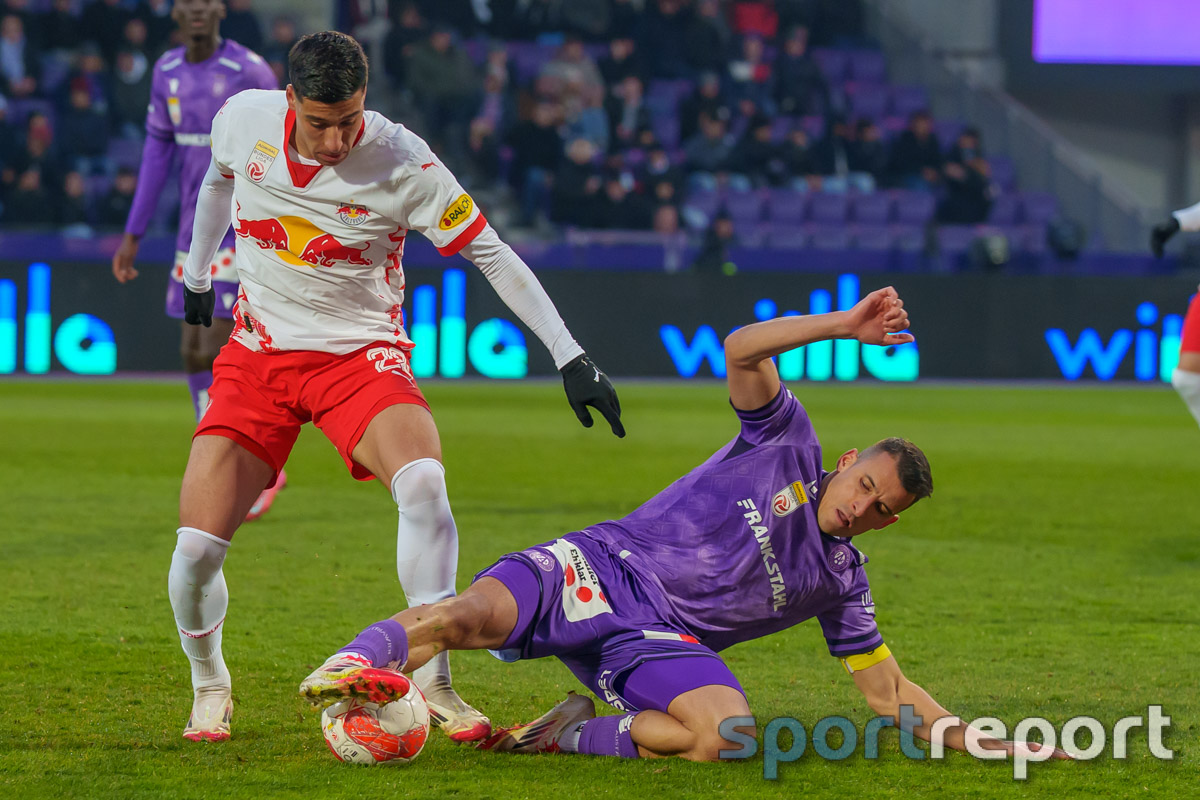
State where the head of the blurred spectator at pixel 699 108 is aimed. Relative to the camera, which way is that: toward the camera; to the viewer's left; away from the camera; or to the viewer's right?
toward the camera

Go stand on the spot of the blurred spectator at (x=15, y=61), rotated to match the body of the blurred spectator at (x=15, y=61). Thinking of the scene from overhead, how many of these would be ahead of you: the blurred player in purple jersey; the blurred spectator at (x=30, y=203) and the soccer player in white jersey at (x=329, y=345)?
3

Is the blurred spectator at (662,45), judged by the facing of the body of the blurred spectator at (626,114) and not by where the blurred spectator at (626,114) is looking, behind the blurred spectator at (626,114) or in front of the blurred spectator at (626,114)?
behind

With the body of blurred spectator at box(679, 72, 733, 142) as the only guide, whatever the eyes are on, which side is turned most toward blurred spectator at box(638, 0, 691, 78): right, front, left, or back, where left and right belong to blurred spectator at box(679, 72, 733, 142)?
back

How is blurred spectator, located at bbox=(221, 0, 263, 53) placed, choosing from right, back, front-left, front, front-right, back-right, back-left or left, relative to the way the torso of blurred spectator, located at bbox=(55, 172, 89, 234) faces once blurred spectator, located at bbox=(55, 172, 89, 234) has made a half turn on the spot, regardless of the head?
front-right

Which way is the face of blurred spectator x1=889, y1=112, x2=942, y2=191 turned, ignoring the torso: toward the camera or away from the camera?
toward the camera

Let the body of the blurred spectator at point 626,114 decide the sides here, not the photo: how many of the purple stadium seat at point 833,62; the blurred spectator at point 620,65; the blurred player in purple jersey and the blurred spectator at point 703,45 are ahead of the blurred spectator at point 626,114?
1

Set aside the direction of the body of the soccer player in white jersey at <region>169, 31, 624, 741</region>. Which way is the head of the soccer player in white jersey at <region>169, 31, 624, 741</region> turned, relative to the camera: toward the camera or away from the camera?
toward the camera

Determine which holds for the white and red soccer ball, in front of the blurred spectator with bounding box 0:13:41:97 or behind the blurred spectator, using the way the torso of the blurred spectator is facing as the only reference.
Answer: in front

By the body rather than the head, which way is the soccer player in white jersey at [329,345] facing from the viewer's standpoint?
toward the camera

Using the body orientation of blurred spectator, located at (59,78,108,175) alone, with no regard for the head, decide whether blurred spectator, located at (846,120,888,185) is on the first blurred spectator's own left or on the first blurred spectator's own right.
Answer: on the first blurred spectator's own left

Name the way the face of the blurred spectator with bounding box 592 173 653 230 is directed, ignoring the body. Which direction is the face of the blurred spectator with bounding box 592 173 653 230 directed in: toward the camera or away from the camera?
toward the camera

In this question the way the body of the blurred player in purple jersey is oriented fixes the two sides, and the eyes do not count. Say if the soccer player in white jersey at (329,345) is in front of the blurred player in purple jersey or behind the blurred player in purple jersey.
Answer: in front

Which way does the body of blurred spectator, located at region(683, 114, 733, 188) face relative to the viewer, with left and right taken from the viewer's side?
facing the viewer

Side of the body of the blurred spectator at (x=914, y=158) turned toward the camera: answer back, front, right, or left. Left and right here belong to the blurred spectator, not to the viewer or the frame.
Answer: front
